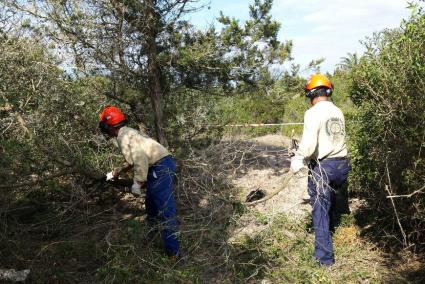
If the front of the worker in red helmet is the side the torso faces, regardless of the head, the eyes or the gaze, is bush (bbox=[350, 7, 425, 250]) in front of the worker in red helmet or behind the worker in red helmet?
behind

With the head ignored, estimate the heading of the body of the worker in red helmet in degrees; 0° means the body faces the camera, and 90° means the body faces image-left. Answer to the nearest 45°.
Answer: approximately 90°

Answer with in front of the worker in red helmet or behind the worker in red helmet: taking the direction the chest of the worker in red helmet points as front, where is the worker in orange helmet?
behind
